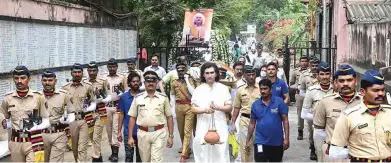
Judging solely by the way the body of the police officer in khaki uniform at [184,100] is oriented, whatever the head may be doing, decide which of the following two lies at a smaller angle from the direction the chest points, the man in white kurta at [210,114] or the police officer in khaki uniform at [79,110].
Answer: the man in white kurta

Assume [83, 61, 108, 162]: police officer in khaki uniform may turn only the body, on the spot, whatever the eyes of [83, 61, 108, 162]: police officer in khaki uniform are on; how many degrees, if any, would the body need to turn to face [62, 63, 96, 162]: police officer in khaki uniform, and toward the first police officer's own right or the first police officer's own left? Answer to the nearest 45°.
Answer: approximately 45° to the first police officer's own right

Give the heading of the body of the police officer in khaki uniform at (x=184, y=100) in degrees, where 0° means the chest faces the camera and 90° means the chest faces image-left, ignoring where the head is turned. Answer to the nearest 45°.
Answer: approximately 0°

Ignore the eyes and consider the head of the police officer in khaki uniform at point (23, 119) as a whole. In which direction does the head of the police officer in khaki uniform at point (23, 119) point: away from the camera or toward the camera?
toward the camera

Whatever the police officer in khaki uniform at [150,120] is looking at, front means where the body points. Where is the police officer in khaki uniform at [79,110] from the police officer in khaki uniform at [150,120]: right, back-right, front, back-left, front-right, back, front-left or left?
back-right

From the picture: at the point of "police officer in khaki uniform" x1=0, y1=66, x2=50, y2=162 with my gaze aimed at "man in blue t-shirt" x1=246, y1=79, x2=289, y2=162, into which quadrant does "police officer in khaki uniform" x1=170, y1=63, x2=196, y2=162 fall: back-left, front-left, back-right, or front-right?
front-left

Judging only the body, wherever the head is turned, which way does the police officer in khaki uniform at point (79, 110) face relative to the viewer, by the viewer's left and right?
facing the viewer

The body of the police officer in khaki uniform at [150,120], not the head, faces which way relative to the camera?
toward the camera

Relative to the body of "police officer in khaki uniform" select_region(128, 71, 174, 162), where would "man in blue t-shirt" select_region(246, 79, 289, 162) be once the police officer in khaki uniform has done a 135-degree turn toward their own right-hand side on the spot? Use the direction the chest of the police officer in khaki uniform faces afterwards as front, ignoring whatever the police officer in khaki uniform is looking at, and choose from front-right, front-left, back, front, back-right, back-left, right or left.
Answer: back-right

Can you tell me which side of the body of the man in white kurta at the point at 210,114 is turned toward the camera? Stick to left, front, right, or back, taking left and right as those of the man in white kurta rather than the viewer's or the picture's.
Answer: front

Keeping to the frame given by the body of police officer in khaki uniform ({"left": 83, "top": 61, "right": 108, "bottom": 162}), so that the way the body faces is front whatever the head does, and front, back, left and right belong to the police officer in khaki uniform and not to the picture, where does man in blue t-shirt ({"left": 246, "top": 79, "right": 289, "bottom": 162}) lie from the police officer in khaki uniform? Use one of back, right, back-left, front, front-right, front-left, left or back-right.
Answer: front-left

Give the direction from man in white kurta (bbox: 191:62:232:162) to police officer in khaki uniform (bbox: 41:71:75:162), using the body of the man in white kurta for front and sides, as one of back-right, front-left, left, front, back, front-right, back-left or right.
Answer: right

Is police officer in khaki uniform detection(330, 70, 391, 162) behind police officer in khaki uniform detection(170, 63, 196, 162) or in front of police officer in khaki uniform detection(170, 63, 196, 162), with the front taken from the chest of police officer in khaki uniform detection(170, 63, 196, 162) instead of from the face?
in front

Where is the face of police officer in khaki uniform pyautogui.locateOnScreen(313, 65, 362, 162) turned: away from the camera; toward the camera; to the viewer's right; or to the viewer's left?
toward the camera

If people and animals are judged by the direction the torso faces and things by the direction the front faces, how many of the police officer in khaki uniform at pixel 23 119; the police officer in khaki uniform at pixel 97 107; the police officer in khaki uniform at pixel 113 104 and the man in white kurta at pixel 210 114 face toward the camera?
4

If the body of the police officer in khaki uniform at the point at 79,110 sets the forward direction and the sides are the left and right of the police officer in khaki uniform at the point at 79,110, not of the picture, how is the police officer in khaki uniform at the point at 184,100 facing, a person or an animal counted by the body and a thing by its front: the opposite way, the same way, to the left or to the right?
the same way

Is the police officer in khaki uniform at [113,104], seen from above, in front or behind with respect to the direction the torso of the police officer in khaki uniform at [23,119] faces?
behind
